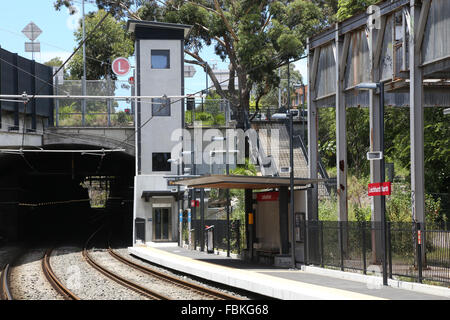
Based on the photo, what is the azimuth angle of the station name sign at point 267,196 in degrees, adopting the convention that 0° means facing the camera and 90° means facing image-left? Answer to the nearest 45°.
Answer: approximately 0°

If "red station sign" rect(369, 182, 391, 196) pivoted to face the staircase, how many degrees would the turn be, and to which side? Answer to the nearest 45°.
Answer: approximately 180°

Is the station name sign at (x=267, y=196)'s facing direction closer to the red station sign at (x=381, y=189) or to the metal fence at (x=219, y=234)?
the red station sign

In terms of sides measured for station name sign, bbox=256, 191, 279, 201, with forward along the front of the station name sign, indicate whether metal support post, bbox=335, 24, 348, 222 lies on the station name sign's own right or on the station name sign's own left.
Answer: on the station name sign's own left

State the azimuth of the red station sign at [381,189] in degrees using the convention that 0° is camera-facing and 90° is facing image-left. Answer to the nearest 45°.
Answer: approximately 0°

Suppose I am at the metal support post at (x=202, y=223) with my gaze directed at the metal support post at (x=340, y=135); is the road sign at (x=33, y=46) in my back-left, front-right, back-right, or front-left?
back-right
